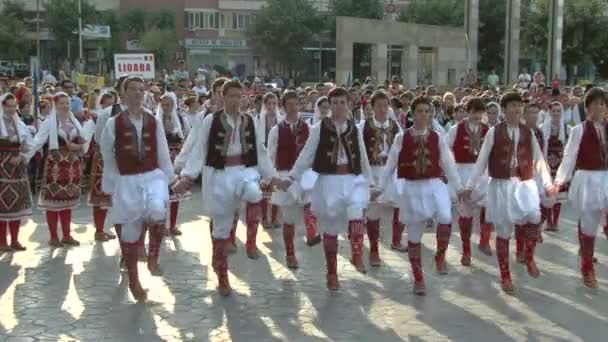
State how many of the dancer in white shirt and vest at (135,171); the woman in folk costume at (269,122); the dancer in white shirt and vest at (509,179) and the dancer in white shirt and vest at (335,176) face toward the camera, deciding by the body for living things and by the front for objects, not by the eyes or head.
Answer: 4

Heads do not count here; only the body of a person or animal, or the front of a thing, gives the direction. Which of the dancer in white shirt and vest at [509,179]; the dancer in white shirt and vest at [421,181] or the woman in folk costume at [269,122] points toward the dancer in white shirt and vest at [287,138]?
the woman in folk costume

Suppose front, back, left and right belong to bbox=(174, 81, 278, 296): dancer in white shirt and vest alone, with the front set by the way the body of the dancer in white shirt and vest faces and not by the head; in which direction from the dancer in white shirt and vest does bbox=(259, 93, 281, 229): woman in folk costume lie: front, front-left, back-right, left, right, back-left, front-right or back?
back

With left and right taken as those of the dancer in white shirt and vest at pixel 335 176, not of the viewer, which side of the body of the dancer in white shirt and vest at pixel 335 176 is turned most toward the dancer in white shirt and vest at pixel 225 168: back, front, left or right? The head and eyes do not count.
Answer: right

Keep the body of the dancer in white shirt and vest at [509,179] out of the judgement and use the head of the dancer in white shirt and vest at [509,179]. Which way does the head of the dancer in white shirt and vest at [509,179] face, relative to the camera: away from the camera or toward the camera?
toward the camera

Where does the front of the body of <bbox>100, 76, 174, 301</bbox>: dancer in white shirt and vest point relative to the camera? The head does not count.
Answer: toward the camera

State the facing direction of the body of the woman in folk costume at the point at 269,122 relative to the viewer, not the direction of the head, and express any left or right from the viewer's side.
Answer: facing the viewer

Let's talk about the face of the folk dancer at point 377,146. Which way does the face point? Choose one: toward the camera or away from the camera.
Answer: toward the camera

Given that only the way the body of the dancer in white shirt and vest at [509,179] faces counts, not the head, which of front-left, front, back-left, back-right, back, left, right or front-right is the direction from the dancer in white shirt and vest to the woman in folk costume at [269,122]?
back-right

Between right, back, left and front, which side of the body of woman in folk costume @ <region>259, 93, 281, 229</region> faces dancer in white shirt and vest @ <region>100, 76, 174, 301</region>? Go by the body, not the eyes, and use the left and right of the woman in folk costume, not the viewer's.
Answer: front

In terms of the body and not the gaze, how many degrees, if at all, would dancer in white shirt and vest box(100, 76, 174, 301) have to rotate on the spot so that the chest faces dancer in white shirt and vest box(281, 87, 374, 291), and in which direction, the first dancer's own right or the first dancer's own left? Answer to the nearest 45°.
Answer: approximately 90° to the first dancer's own left

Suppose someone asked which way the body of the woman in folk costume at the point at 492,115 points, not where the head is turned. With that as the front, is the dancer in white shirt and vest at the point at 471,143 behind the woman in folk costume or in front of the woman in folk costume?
in front

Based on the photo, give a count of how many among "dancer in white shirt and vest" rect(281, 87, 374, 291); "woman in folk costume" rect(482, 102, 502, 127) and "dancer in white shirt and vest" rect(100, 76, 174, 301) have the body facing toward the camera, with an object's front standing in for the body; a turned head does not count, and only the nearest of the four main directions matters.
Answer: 3
